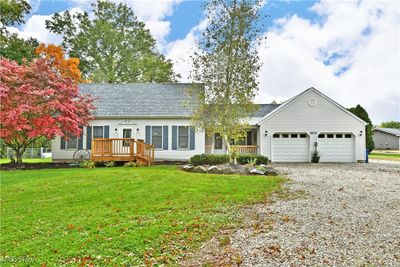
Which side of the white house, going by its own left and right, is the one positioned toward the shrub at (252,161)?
front

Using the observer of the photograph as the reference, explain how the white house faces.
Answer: facing the viewer

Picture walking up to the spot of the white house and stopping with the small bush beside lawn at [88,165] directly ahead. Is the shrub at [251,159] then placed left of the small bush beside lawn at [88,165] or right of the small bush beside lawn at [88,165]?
left

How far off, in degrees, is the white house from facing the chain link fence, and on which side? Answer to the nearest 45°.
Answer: approximately 135° to its right

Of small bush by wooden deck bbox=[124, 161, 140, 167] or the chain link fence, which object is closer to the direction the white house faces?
the small bush by wooden deck

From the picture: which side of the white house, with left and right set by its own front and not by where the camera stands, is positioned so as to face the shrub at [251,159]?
front

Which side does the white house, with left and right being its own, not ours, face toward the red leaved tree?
right

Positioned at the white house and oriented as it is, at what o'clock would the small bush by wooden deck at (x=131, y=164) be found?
The small bush by wooden deck is roughly at 2 o'clock from the white house.
